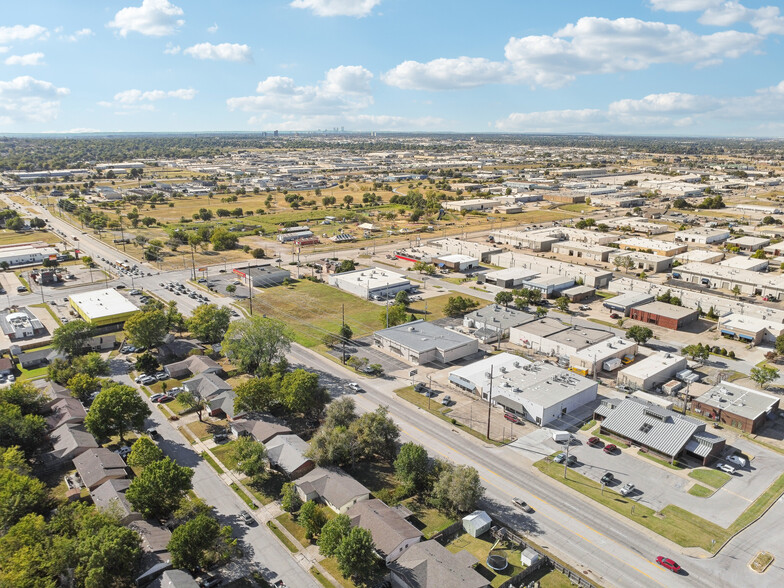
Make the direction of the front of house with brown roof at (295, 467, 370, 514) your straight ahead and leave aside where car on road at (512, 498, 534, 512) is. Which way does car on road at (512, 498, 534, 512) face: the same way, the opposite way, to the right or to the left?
to the left

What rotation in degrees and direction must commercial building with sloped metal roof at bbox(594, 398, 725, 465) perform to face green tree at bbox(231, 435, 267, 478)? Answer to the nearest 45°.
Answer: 0° — it already faces it

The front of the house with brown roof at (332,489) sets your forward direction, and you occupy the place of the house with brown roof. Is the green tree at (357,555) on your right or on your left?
on your left

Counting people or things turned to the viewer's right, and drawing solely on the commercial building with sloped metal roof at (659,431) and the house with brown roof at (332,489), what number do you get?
0

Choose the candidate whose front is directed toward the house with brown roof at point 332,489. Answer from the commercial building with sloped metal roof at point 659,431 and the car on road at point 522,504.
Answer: the commercial building with sloped metal roof

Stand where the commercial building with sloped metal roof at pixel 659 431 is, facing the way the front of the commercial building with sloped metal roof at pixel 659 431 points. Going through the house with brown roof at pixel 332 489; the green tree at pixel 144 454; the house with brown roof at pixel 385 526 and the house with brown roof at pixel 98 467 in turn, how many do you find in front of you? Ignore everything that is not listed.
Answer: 4

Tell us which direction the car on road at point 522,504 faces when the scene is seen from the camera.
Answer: facing the viewer and to the right of the viewer

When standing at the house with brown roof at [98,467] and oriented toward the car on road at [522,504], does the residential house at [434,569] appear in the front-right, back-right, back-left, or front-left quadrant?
front-right

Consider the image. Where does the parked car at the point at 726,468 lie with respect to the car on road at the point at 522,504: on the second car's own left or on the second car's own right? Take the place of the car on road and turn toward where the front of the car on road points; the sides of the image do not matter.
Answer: on the second car's own left

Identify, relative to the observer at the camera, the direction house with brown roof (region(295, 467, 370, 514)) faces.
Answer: facing the viewer and to the left of the viewer

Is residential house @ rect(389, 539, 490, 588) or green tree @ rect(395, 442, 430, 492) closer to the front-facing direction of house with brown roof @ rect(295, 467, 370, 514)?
the residential house

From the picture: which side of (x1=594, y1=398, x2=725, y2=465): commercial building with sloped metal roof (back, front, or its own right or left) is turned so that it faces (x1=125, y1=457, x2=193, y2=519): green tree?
front

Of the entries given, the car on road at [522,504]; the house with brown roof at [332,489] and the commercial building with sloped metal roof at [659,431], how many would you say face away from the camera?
0

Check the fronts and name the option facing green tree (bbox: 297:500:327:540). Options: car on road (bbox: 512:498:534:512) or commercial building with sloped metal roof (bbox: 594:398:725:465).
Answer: the commercial building with sloped metal roof

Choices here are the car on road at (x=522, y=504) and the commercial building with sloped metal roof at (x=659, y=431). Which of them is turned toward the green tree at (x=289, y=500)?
the commercial building with sloped metal roof
